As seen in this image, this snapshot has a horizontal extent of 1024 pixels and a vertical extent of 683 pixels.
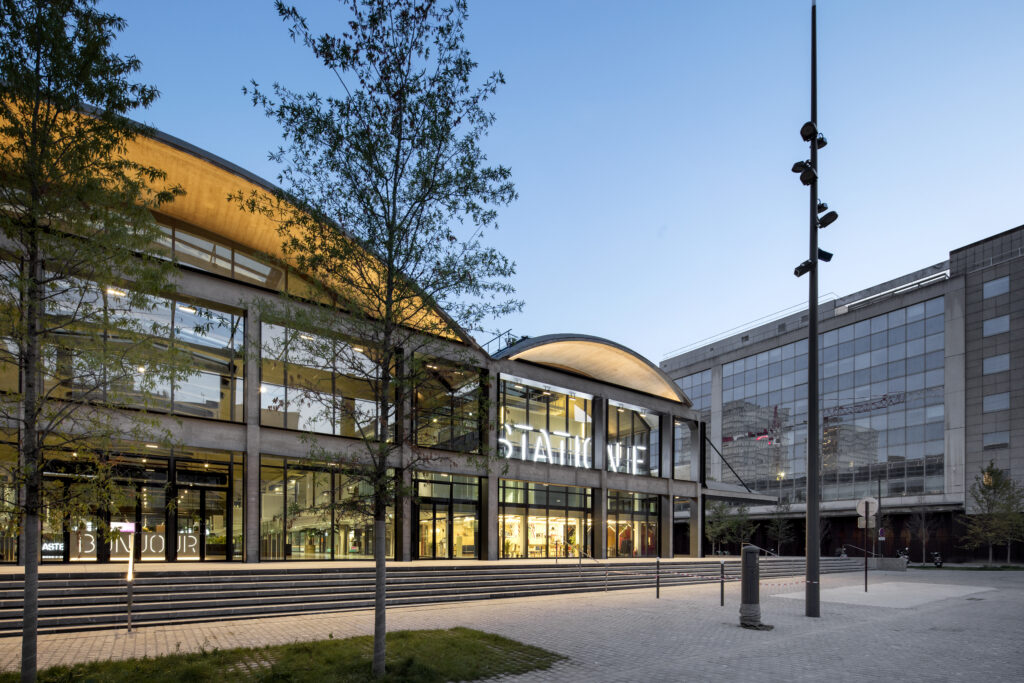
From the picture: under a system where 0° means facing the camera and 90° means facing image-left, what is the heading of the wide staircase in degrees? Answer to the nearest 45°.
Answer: approximately 315°

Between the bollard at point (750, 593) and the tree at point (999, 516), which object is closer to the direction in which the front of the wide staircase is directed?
the bollard
